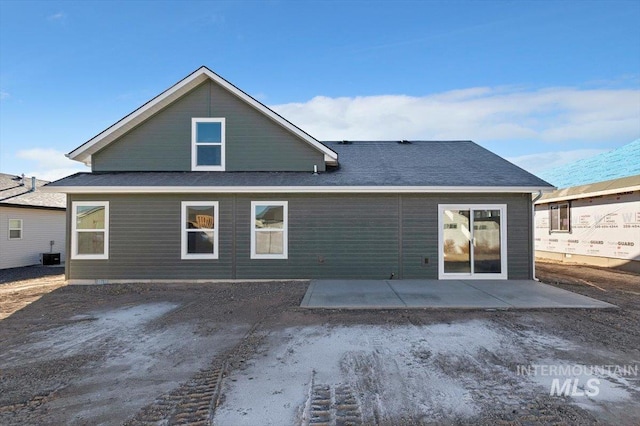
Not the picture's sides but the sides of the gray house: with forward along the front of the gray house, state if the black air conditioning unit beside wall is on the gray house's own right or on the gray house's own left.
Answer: on the gray house's own left

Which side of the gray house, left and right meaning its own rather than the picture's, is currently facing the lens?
back
